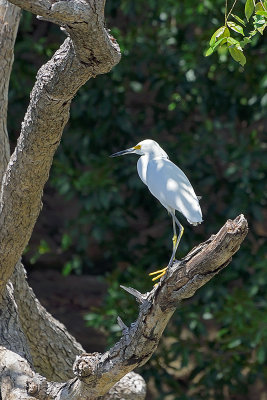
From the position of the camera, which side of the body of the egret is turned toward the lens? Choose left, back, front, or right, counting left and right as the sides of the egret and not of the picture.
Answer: left
